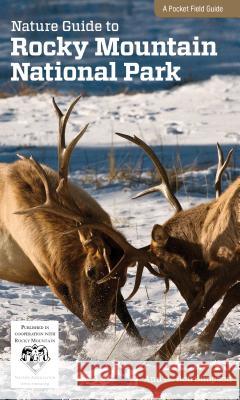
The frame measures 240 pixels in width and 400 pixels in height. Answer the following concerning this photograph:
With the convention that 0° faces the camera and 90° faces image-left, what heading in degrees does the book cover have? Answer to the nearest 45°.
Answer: approximately 0°
